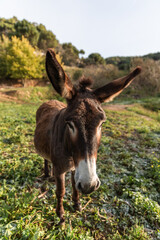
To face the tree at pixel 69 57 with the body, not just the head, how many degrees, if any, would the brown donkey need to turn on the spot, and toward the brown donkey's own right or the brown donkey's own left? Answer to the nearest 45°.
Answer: approximately 135° to the brown donkey's own left

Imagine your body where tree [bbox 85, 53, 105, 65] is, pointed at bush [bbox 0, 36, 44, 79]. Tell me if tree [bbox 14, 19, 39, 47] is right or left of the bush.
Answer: right

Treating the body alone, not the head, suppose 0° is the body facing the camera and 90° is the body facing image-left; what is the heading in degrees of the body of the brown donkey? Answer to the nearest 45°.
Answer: approximately 315°

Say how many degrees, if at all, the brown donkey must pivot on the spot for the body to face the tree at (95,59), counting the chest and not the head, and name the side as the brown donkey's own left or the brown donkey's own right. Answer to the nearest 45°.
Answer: approximately 135° to the brown donkey's own left

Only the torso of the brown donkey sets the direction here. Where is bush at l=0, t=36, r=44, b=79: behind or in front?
behind

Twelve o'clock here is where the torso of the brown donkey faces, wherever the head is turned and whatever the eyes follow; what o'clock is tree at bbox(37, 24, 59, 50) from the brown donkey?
The tree is roughly at 7 o'clock from the brown donkey.
